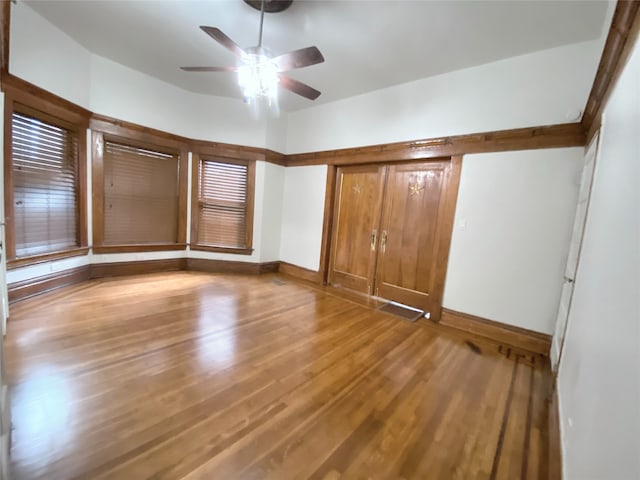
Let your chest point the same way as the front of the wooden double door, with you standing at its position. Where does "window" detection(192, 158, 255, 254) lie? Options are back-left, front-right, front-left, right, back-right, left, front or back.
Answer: front-right

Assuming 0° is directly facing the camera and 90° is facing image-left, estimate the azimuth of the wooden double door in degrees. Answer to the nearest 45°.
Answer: approximately 45°

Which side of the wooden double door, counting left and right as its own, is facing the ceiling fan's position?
front

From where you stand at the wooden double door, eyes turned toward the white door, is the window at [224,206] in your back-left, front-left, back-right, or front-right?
back-right

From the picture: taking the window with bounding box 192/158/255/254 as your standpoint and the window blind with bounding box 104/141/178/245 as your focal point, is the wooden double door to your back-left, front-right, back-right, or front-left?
back-left

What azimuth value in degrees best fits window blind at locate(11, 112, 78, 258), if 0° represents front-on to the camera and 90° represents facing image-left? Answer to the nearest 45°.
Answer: approximately 315°

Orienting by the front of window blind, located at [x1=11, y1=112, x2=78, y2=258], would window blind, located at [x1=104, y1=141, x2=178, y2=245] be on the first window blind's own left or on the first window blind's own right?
on the first window blind's own left

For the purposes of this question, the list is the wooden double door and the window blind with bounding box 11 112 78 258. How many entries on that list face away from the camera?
0

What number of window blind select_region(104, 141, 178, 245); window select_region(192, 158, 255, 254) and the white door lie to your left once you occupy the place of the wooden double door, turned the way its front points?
1

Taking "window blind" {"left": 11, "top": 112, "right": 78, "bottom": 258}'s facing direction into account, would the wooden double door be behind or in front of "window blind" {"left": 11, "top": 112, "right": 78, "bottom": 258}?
in front
